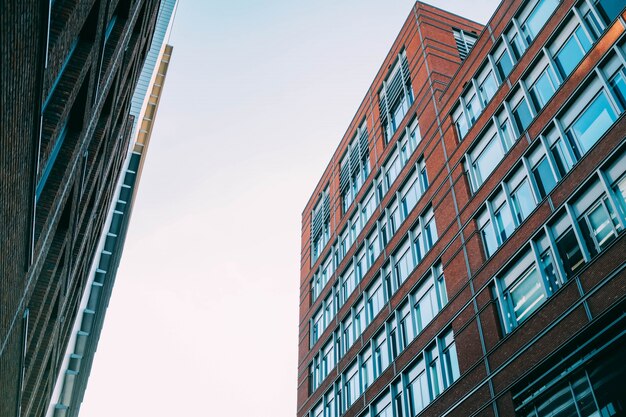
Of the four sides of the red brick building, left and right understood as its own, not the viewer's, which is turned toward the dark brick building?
front

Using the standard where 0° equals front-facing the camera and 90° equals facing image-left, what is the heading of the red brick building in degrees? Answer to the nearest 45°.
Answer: approximately 45°

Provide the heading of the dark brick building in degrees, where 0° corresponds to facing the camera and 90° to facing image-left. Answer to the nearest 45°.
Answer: approximately 270°

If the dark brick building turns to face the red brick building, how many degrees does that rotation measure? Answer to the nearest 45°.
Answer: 0° — it already faces it

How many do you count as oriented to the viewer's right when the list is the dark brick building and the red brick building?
1

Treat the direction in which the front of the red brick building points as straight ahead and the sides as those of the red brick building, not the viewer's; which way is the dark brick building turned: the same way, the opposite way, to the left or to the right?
the opposite way
